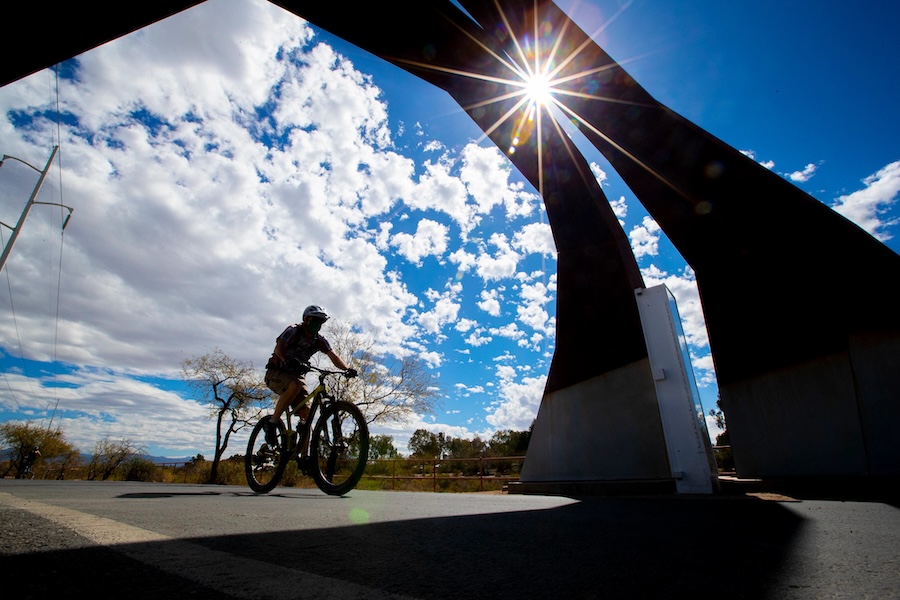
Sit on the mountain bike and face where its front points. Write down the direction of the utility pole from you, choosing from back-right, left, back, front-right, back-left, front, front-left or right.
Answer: back

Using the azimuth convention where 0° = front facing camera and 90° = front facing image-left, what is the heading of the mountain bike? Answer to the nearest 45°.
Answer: approximately 315°

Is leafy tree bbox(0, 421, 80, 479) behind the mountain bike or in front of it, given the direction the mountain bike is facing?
behind

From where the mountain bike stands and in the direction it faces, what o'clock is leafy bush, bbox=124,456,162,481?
The leafy bush is roughly at 7 o'clock from the mountain bike.

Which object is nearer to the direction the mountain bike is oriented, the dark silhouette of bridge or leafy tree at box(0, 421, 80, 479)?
the dark silhouette of bridge
